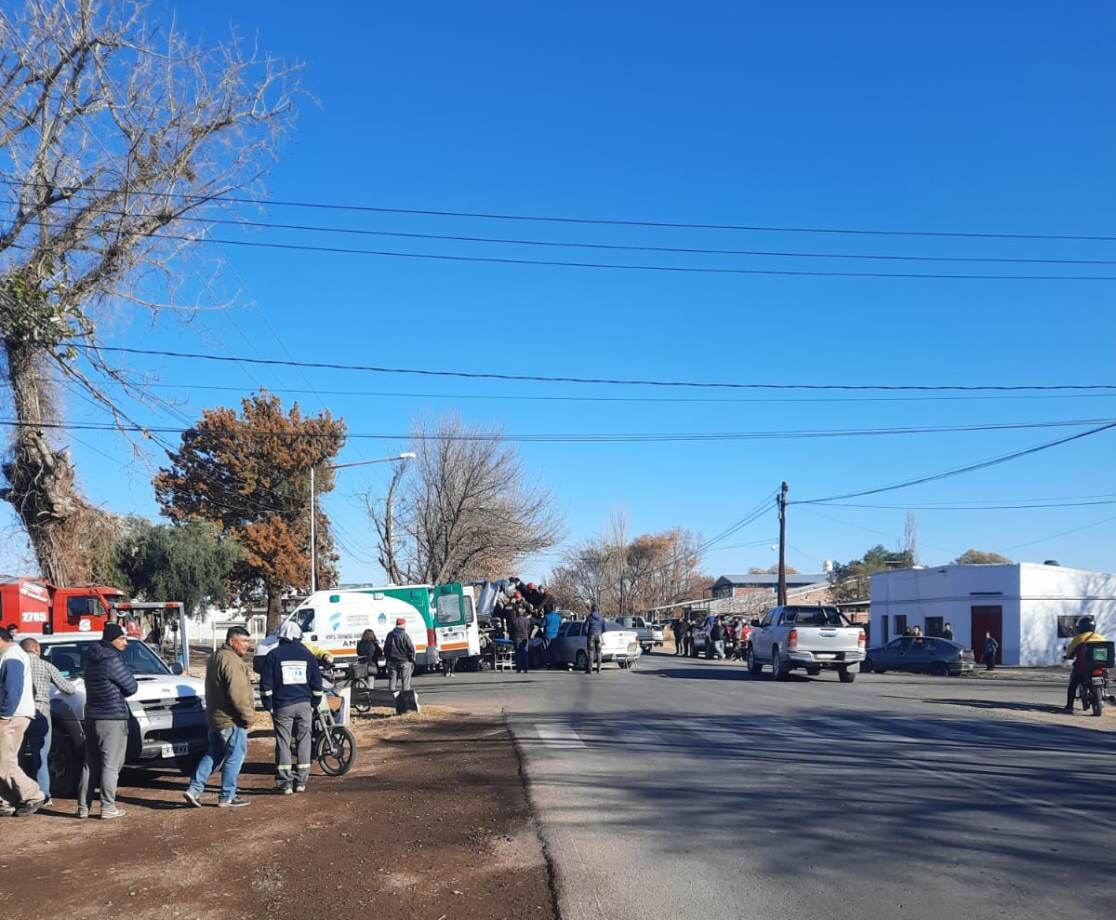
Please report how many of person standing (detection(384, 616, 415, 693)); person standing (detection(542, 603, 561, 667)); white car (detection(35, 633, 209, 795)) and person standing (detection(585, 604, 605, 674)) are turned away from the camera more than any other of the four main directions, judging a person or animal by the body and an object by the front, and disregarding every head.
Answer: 3

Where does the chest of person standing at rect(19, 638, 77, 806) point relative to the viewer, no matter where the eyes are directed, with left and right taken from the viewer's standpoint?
facing away from the viewer and to the right of the viewer

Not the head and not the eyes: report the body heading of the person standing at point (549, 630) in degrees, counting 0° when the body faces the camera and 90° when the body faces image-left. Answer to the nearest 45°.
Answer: approximately 180°

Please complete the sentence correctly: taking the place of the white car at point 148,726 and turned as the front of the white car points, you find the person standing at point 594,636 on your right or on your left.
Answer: on your left

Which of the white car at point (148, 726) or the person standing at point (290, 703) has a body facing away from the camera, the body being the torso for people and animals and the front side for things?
the person standing

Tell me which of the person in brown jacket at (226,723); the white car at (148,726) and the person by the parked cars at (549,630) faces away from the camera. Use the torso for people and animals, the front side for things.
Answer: the person by the parked cars at (549,630)

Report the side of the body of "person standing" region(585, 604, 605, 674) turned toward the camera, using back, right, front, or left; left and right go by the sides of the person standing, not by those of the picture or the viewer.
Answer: back

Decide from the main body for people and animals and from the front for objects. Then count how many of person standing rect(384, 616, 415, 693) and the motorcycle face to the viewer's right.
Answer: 0

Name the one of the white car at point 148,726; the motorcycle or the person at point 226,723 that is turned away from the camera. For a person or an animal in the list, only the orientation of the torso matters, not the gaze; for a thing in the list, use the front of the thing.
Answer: the motorcycle

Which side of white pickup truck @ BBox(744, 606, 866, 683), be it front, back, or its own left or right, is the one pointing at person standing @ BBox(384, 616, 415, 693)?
left

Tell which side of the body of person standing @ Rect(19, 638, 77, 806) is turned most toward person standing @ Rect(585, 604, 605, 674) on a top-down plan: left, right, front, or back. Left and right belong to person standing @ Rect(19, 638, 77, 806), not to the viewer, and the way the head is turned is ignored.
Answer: front
